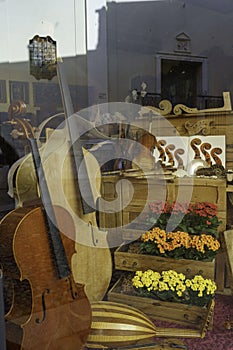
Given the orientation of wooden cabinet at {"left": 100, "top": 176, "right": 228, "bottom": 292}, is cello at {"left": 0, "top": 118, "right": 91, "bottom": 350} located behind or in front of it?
in front

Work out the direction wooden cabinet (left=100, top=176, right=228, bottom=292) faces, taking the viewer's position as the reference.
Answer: facing the viewer
